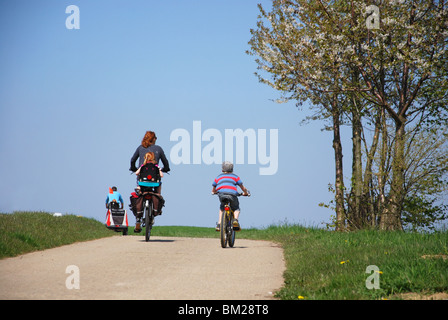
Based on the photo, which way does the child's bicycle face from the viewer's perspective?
away from the camera

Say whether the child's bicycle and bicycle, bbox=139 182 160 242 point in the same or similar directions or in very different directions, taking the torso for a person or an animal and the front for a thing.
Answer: same or similar directions

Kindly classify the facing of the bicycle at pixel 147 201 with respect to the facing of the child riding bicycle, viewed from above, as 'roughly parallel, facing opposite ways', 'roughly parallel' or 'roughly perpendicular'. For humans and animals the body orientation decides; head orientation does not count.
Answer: roughly parallel

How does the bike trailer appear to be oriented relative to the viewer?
away from the camera

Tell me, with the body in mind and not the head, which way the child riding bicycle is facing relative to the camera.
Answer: away from the camera

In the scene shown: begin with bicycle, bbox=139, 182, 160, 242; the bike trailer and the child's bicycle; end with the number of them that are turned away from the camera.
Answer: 3

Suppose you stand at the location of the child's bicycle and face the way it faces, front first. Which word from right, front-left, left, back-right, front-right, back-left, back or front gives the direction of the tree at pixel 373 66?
front-right

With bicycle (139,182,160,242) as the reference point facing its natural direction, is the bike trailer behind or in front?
in front

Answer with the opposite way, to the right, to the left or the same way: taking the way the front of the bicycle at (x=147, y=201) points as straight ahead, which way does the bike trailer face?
the same way

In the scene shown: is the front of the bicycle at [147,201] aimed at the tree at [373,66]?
no

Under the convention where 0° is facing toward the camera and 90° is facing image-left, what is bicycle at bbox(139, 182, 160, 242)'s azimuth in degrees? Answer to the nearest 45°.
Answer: approximately 180°

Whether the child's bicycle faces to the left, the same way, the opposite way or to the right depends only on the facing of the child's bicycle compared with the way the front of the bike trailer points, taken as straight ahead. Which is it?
the same way

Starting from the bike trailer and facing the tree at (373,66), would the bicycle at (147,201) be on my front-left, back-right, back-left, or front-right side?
front-right
